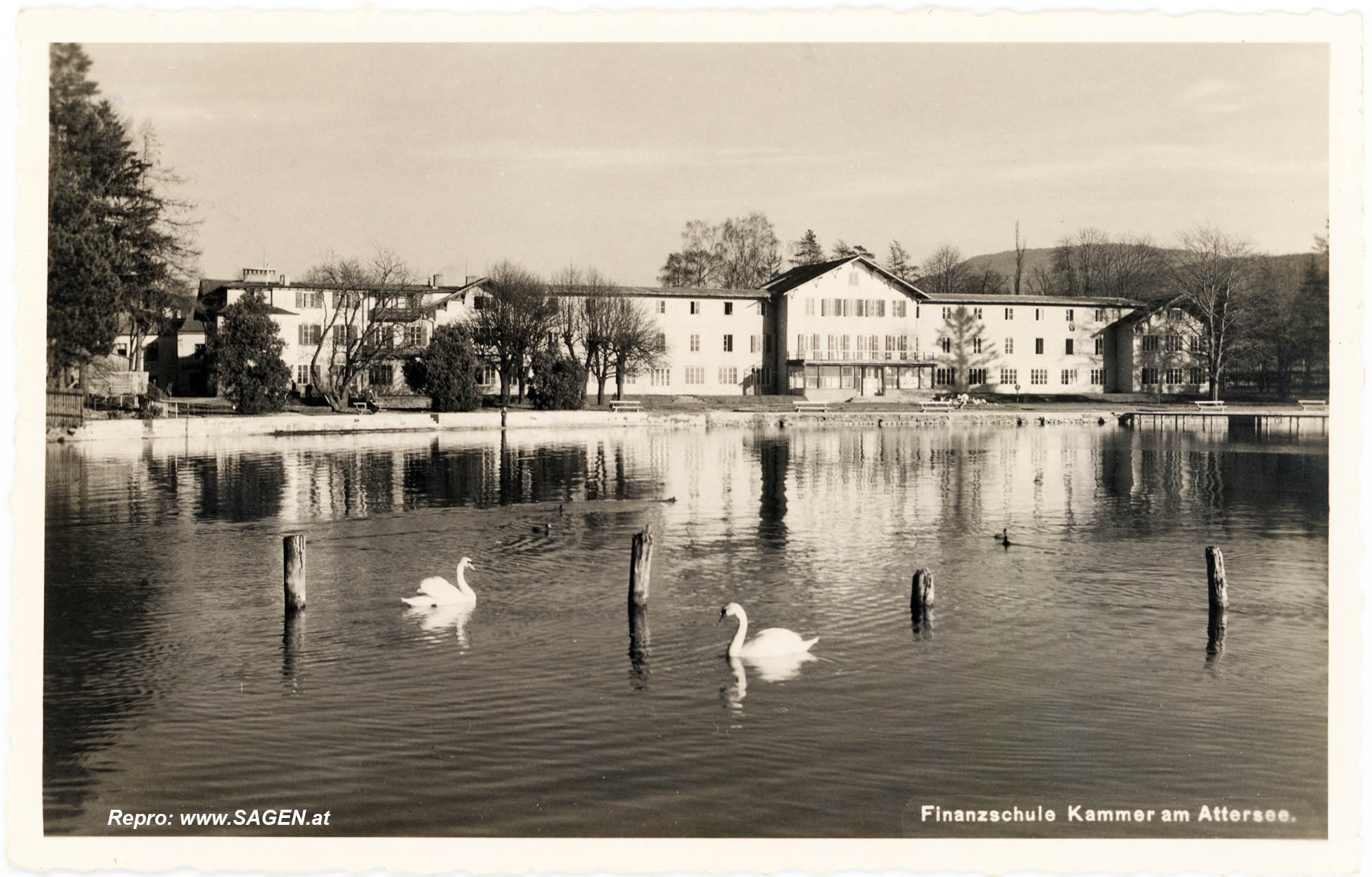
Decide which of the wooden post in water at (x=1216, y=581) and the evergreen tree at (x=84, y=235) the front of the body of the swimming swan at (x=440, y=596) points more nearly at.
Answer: the wooden post in water

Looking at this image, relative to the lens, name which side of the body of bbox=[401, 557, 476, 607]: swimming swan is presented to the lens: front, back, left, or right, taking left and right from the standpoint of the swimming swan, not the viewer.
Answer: right

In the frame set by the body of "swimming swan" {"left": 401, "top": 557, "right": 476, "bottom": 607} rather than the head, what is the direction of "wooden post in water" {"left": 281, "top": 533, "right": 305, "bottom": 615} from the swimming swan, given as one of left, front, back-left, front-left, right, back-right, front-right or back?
back

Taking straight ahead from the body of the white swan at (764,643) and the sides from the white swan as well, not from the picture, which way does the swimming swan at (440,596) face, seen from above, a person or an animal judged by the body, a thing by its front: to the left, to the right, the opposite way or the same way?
the opposite way

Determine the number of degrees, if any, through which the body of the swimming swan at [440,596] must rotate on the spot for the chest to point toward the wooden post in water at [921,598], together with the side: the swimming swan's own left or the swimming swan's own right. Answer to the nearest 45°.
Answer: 0° — it already faces it

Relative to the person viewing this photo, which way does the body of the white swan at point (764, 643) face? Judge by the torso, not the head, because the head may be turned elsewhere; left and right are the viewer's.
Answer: facing to the left of the viewer

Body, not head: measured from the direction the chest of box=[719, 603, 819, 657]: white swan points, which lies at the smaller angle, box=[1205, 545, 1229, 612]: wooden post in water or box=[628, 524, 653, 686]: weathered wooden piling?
the weathered wooden piling

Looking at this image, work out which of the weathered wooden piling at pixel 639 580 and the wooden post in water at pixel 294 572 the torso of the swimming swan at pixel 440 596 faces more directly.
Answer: the weathered wooden piling
